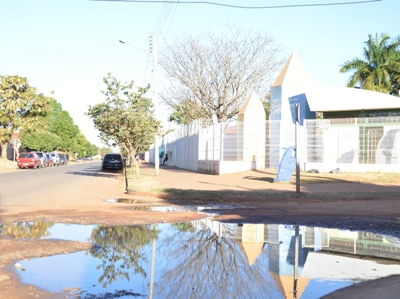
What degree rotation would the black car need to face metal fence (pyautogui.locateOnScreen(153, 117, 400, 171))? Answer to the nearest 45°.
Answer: approximately 135° to its right

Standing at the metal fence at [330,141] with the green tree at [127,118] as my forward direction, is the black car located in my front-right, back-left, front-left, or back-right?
front-right

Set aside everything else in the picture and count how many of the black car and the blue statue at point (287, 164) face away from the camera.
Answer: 1

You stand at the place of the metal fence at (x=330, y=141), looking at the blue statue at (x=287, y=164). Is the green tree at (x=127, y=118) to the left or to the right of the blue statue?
right

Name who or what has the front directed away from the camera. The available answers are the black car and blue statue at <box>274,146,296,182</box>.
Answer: the black car

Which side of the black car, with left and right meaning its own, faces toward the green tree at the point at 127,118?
back

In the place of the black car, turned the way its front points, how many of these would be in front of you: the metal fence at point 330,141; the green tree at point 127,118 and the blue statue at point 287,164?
0

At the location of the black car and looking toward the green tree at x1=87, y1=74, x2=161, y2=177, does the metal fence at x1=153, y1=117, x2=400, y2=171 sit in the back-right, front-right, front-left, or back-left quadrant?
front-left

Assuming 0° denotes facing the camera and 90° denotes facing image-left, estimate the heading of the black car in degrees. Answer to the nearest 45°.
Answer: approximately 180°
